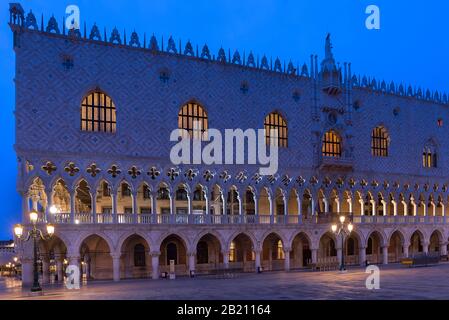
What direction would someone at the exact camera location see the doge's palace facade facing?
facing the viewer and to the right of the viewer
